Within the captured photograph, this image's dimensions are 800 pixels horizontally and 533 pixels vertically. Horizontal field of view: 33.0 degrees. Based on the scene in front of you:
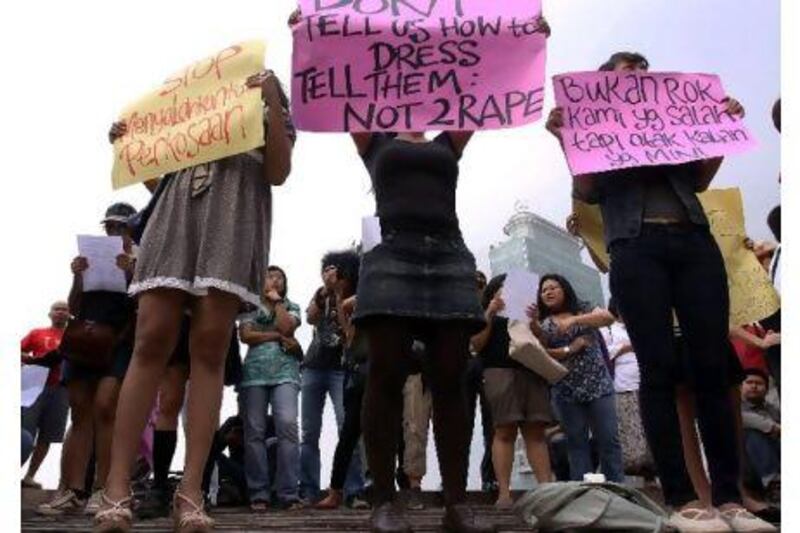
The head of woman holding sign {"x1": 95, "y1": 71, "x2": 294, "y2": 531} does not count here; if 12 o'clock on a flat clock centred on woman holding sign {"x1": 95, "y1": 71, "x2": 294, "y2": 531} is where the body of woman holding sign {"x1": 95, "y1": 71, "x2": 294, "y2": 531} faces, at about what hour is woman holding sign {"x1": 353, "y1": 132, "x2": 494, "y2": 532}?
woman holding sign {"x1": 353, "y1": 132, "x2": 494, "y2": 532} is roughly at 9 o'clock from woman holding sign {"x1": 95, "y1": 71, "x2": 294, "y2": 531}.

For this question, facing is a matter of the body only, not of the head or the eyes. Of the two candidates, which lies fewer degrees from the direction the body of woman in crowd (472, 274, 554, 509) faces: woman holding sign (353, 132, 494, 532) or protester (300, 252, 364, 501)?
the woman holding sign

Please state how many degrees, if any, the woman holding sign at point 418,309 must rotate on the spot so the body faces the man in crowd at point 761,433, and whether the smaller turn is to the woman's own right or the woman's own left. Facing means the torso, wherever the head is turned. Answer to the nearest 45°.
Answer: approximately 135° to the woman's own left

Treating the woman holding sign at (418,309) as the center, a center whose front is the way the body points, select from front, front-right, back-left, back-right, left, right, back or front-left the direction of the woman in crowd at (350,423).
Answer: back

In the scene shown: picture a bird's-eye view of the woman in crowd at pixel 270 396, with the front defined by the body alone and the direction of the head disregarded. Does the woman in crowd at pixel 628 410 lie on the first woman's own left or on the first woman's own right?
on the first woman's own left

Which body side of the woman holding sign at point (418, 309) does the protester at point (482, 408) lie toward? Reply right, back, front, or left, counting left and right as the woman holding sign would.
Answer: back

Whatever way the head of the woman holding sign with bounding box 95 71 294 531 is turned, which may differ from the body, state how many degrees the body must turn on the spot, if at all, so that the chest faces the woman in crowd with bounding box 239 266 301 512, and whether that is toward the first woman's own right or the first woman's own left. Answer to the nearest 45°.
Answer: approximately 180°

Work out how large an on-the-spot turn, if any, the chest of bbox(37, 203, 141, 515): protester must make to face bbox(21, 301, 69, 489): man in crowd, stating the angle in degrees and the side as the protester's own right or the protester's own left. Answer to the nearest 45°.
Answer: approximately 135° to the protester's own right
